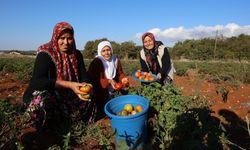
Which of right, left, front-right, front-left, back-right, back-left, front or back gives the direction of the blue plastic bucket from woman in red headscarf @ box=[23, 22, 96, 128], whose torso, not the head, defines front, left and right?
front

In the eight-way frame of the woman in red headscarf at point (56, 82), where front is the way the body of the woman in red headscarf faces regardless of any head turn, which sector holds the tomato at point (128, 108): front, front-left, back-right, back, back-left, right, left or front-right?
front

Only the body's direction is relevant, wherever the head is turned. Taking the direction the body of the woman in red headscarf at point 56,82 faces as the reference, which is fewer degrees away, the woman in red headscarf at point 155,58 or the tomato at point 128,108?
the tomato

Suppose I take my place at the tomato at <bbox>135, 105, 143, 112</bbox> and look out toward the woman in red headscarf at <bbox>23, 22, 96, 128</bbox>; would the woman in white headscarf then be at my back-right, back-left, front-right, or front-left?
front-right

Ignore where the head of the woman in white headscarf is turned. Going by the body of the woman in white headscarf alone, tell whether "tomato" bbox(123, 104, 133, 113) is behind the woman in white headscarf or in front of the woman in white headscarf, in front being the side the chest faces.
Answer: in front

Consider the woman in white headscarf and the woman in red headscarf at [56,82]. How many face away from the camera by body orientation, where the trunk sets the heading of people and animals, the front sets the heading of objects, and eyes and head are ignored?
0

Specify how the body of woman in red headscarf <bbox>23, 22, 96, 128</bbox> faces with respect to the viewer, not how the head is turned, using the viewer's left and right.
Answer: facing the viewer and to the right of the viewer

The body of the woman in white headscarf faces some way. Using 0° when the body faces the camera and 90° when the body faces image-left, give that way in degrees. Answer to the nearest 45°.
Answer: approximately 315°

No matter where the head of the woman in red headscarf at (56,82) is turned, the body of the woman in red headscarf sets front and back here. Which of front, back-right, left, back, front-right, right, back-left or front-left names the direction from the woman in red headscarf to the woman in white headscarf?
left

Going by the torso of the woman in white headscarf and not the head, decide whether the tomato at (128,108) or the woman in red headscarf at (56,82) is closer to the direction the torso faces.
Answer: the tomato

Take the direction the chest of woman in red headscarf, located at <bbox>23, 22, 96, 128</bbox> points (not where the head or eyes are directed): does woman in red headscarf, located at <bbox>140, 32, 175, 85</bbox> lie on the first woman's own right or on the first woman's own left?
on the first woman's own left
